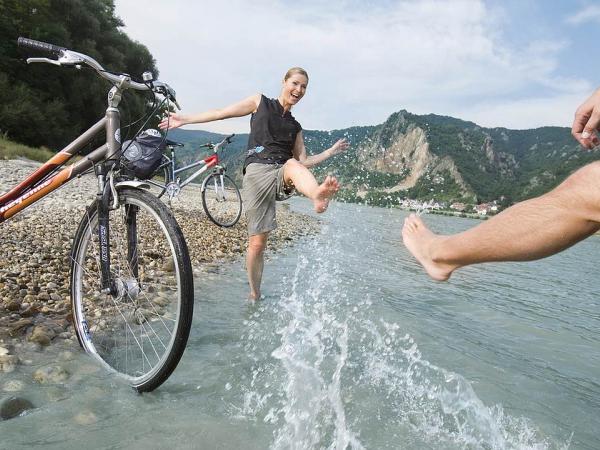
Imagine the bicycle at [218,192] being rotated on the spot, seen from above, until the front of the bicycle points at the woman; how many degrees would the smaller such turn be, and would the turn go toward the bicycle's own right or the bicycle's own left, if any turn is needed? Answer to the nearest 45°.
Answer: approximately 45° to the bicycle's own right

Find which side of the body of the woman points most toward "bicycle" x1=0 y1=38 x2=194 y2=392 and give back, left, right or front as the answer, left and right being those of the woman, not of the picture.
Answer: right

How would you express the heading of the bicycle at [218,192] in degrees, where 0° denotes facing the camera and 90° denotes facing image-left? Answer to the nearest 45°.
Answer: approximately 315°

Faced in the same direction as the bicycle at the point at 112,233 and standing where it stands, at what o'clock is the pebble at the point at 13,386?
The pebble is roughly at 3 o'clock from the bicycle.

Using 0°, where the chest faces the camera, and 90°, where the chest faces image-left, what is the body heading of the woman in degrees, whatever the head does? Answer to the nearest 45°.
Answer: approximately 315°
